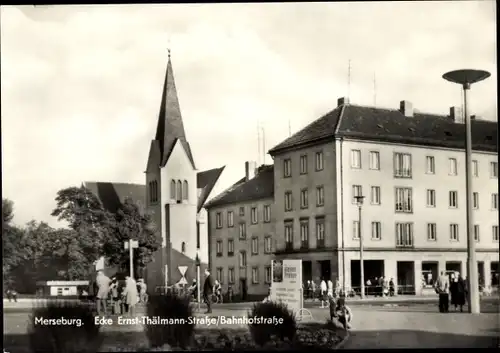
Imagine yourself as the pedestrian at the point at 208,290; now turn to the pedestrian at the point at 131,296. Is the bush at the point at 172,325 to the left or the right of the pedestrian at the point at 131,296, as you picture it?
left

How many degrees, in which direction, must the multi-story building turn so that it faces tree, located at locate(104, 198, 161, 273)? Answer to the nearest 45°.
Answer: approximately 45° to its right

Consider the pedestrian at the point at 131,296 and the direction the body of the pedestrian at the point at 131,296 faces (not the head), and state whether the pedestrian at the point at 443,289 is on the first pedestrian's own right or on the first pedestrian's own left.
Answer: on the first pedestrian's own right

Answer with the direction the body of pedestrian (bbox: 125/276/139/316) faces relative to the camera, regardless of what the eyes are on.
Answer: away from the camera

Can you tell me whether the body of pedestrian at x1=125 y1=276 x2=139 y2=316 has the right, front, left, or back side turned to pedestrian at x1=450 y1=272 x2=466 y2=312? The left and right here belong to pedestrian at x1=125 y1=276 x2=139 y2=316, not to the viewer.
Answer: right

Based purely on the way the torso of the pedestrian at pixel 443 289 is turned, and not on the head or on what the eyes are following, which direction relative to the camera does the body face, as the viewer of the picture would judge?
away from the camera

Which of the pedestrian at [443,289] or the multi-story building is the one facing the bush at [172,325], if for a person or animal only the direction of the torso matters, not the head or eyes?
the multi-story building

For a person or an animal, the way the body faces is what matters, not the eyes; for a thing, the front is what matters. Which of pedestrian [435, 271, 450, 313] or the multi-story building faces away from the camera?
the pedestrian
